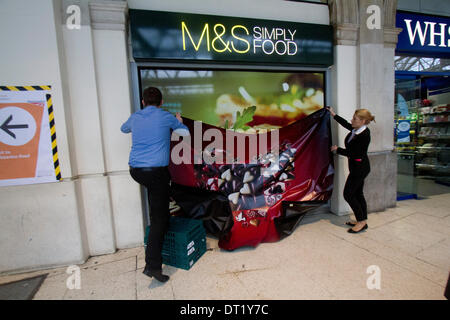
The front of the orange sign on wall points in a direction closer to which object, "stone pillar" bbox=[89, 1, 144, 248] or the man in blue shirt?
the man in blue shirt

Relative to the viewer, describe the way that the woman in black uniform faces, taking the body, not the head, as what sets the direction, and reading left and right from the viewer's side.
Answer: facing to the left of the viewer

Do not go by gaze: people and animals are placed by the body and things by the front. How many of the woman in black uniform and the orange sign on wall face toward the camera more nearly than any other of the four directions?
1

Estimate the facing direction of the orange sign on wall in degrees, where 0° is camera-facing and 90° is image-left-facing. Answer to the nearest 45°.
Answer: approximately 0°

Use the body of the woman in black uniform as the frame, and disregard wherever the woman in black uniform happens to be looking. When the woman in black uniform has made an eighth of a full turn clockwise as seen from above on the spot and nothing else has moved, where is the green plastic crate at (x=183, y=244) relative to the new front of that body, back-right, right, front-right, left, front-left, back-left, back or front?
left

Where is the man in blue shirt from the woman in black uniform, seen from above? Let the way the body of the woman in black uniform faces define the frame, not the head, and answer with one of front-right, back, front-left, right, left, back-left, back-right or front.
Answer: front-left

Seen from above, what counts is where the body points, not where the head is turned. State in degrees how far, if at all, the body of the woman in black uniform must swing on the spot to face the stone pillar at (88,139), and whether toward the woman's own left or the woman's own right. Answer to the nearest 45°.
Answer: approximately 45° to the woman's own left

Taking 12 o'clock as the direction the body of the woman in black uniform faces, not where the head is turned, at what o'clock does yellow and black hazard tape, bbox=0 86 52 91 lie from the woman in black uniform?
The yellow and black hazard tape is roughly at 11 o'clock from the woman in black uniform.

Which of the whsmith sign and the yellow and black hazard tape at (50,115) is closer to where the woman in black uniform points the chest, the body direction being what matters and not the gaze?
the yellow and black hazard tape

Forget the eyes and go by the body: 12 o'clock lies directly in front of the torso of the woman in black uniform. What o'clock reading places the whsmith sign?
The whsmith sign is roughly at 4 o'clock from the woman in black uniform.

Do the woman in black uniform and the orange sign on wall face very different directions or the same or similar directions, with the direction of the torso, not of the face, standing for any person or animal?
very different directions

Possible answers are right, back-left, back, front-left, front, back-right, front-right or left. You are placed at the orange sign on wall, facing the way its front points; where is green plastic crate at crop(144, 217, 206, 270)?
front-left

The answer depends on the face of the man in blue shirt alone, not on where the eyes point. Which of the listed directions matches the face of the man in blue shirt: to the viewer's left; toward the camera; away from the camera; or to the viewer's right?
away from the camera
